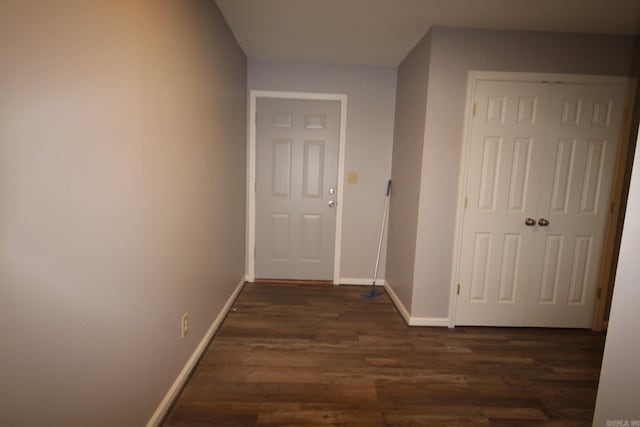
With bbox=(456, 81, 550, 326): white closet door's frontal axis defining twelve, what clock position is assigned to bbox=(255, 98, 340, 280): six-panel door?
The six-panel door is roughly at 3 o'clock from the white closet door.

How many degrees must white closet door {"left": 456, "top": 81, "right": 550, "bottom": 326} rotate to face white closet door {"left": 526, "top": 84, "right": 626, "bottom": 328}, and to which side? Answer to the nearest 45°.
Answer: approximately 135° to its left

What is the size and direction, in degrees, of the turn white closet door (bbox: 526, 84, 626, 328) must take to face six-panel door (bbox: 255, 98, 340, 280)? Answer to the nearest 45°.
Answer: approximately 90° to its right

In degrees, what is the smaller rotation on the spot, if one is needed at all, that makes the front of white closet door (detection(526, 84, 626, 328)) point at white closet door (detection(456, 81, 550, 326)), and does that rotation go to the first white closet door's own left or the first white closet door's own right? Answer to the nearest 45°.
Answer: approximately 45° to the first white closet door's own right

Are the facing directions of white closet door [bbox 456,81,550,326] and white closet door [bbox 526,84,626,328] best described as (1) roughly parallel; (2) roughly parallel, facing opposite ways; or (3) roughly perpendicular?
roughly parallel

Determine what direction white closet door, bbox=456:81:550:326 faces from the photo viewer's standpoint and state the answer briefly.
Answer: facing the viewer

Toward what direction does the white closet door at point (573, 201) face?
toward the camera

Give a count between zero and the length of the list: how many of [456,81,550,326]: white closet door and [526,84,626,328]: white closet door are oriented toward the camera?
2
